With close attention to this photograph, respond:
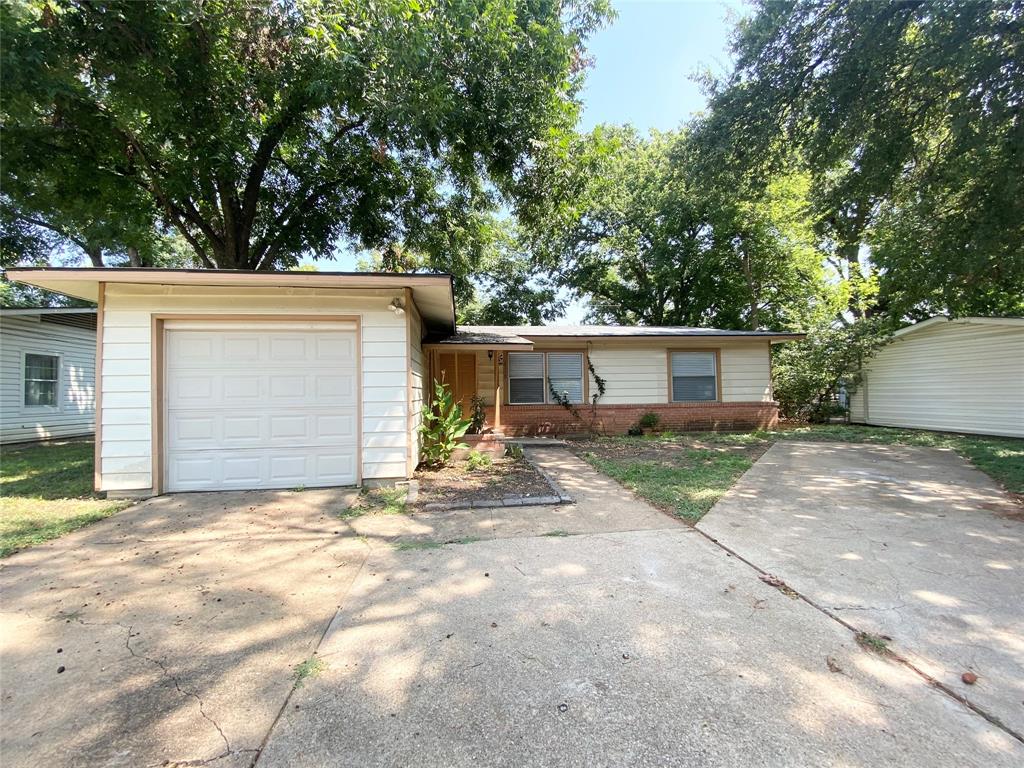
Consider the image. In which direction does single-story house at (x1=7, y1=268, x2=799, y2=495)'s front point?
toward the camera

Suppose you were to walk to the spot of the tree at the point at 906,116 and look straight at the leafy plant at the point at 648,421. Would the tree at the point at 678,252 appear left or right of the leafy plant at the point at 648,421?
right

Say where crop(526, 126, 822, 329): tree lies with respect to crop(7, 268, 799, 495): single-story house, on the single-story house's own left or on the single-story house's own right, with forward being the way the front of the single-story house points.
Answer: on the single-story house's own left

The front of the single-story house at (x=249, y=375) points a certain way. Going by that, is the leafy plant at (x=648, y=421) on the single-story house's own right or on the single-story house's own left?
on the single-story house's own left

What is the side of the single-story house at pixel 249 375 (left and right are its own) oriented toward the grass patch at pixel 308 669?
front

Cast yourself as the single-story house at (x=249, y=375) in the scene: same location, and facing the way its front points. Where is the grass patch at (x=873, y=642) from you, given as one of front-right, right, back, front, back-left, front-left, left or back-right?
front-left

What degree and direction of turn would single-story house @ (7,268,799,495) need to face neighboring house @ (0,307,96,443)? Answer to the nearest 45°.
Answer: approximately 135° to its right

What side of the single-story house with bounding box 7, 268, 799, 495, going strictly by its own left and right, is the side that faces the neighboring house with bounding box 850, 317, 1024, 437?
left
